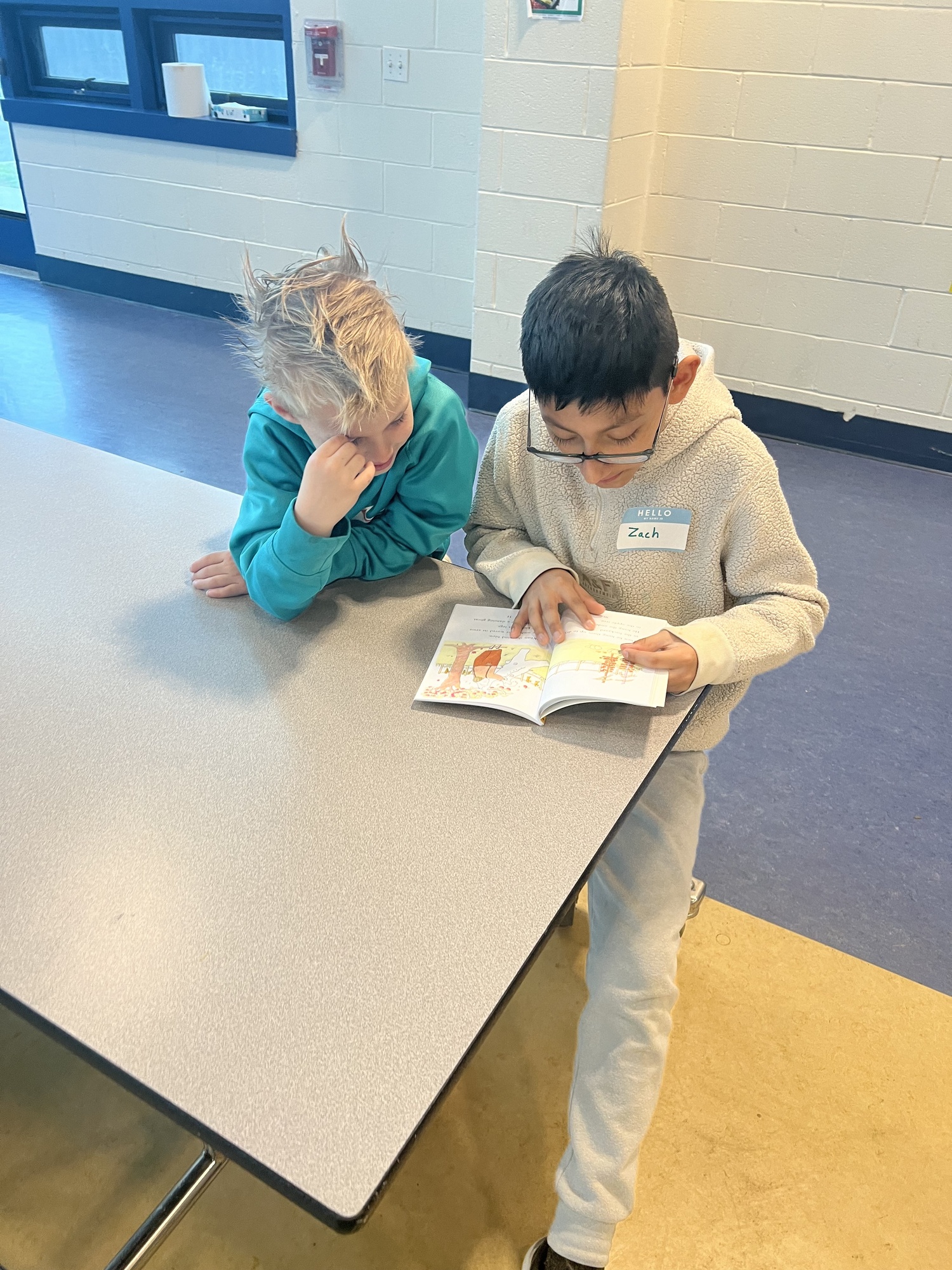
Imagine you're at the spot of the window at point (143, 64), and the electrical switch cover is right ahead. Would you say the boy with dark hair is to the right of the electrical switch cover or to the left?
right

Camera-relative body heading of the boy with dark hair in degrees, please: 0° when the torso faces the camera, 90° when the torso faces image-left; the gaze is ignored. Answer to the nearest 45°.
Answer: approximately 45°

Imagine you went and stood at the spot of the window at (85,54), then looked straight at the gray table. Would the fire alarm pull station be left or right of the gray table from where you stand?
left

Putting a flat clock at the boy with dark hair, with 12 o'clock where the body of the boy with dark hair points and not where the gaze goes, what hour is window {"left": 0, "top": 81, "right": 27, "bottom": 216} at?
The window is roughly at 3 o'clock from the boy with dark hair.

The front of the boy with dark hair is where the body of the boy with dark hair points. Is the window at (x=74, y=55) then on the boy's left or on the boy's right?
on the boy's right

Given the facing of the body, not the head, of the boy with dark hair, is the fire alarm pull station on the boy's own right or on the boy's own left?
on the boy's own right
